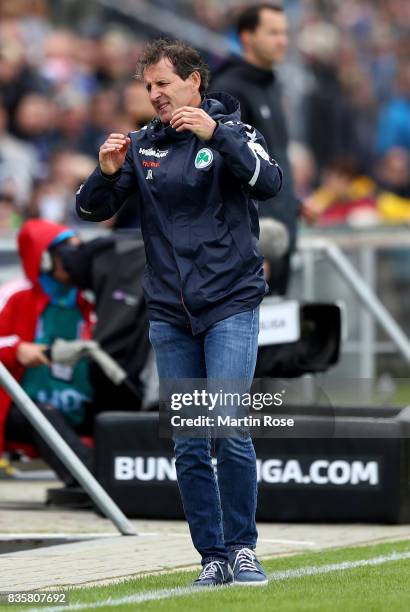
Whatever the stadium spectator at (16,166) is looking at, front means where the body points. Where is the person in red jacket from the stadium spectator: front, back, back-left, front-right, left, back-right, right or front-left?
front

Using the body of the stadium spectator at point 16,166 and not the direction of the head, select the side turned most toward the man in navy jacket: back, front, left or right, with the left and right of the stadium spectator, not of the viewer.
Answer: front

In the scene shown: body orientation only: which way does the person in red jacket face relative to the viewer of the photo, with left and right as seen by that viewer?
facing the viewer and to the right of the viewer

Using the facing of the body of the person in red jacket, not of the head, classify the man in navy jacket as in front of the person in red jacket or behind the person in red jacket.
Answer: in front

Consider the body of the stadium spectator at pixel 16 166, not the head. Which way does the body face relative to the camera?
toward the camera

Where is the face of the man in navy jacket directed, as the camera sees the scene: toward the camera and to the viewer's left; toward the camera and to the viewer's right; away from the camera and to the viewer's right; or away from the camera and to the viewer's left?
toward the camera and to the viewer's left

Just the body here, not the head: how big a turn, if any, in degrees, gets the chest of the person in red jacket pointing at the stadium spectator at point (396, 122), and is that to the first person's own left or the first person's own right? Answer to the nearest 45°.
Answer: approximately 90° to the first person's own left

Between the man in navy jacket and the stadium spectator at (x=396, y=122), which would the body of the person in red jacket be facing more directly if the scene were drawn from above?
the man in navy jacket

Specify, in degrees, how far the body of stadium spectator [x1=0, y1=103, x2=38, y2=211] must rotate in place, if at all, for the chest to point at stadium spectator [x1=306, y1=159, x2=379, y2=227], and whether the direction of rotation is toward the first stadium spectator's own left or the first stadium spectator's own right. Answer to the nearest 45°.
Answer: approximately 90° to the first stadium spectator's own left

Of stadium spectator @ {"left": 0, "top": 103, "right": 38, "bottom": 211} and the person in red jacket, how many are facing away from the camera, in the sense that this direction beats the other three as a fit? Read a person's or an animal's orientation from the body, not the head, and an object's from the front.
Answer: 0
